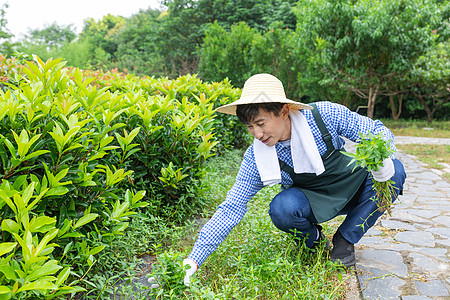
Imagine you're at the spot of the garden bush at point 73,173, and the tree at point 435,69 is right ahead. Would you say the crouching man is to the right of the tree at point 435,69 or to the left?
right

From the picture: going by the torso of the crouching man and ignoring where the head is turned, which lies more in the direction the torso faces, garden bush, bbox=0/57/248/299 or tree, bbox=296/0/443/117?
the garden bush

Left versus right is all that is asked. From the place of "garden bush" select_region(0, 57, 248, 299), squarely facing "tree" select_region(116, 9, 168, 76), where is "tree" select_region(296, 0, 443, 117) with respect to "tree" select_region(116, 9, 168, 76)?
right

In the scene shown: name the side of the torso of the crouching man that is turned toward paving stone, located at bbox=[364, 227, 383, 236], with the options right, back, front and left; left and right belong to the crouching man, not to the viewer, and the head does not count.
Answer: back

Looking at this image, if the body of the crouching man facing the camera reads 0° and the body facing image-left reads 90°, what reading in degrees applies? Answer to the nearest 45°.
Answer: approximately 45°

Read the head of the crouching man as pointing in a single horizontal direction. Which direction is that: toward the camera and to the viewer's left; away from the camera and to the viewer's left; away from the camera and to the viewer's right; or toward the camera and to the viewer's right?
toward the camera and to the viewer's left

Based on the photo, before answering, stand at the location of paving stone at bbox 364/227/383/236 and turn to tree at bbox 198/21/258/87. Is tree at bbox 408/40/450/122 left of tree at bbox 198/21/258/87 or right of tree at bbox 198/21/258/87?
right

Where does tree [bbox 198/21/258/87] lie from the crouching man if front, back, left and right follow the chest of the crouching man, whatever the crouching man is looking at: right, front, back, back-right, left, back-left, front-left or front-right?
back-right

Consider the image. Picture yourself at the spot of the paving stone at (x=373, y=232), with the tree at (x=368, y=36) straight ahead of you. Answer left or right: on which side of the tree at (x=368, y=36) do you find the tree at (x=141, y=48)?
left
